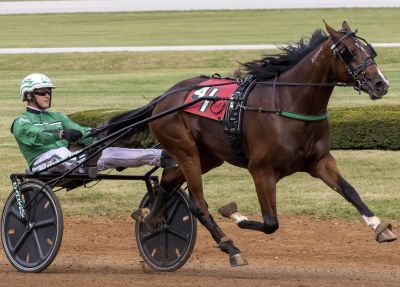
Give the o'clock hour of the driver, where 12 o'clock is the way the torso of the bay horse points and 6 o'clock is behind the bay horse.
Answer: The driver is roughly at 5 o'clock from the bay horse.

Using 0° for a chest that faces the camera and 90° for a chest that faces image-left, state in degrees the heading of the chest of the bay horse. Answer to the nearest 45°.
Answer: approximately 315°
